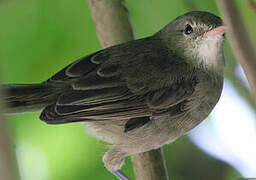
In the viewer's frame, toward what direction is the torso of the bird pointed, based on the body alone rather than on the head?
to the viewer's right
